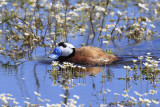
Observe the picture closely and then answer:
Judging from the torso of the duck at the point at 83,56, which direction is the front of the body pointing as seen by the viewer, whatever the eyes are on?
to the viewer's left
